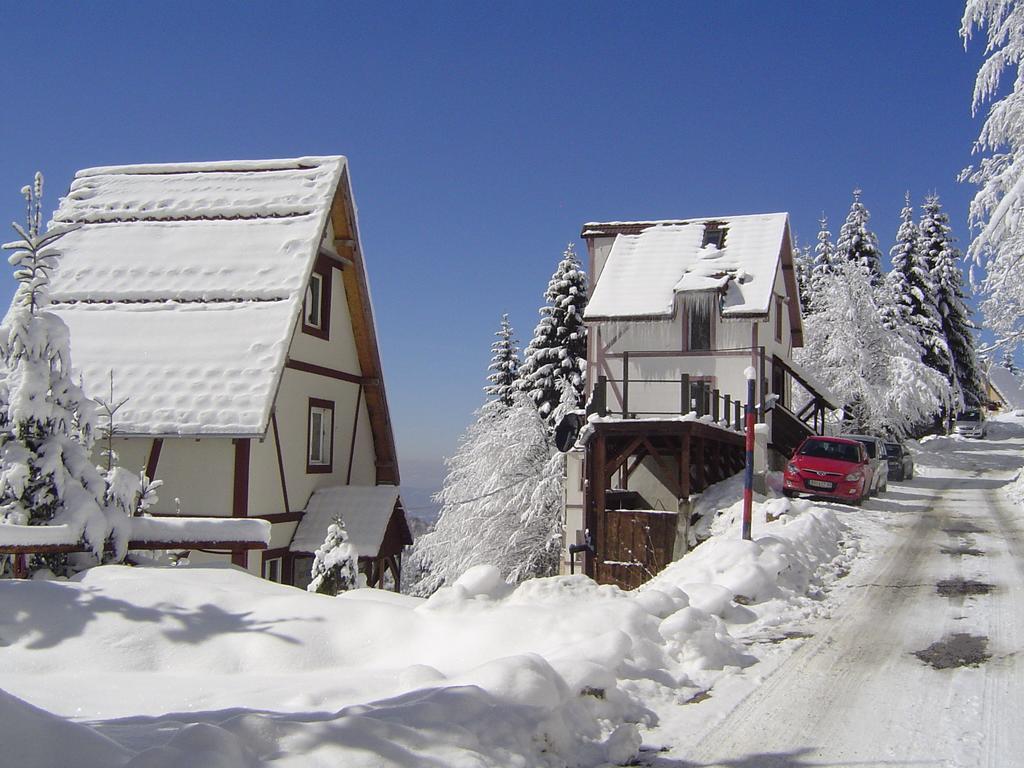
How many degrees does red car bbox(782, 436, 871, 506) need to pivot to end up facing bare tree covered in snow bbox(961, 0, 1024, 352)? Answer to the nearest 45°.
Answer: approximately 45° to its left

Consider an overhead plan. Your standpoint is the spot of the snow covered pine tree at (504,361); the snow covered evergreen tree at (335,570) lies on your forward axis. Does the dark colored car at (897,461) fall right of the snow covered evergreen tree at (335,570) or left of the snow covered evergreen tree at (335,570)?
left

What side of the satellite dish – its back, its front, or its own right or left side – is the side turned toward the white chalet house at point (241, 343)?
front

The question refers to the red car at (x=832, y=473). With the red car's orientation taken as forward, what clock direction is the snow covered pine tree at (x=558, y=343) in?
The snow covered pine tree is roughly at 5 o'clock from the red car.

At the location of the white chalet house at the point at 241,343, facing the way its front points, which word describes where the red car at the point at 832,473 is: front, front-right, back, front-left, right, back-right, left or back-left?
front-left

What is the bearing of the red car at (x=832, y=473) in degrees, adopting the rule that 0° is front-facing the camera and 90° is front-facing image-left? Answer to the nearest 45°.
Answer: approximately 0°

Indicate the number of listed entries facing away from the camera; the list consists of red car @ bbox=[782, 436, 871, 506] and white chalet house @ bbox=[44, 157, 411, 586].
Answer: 0

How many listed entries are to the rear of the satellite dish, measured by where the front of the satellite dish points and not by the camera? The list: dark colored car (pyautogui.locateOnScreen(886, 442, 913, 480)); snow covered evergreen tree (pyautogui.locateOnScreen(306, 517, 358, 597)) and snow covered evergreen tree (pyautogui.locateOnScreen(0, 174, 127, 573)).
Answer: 1

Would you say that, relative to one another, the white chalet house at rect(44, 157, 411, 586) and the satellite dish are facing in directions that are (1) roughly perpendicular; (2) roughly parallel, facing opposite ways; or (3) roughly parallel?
roughly perpendicular

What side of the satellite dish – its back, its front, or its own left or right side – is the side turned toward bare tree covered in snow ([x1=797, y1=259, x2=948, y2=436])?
back

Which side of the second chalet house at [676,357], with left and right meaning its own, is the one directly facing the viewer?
front

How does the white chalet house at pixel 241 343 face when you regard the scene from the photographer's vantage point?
facing the viewer and to the right of the viewer

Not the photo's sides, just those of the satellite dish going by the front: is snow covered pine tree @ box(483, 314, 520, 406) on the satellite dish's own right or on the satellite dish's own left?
on the satellite dish's own right
